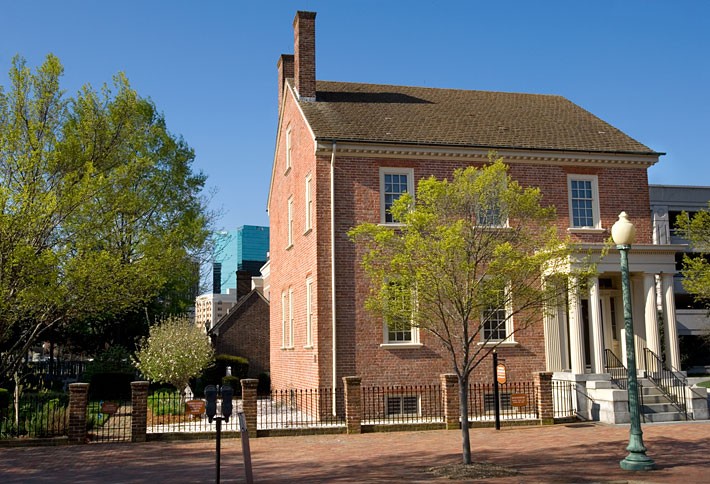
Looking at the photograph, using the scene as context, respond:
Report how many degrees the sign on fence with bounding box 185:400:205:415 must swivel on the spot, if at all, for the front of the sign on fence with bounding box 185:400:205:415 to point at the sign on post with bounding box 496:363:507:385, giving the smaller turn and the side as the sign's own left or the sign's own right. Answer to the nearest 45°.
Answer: approximately 90° to the sign's own left

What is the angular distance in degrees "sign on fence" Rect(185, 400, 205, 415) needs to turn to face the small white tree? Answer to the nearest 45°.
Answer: approximately 180°

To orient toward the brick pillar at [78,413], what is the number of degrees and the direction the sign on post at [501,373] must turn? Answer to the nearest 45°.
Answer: approximately 45° to its right

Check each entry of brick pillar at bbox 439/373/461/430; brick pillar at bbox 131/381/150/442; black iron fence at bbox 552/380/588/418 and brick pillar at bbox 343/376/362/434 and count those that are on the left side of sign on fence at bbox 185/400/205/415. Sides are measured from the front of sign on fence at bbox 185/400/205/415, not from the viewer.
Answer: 3

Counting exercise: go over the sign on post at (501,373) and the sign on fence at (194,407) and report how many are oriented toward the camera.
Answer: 2

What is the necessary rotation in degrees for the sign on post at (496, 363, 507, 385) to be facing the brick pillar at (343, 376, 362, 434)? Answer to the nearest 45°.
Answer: approximately 45° to its right

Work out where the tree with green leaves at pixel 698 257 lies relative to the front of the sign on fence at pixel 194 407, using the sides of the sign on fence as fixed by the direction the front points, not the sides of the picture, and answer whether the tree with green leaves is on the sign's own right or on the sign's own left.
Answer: on the sign's own left

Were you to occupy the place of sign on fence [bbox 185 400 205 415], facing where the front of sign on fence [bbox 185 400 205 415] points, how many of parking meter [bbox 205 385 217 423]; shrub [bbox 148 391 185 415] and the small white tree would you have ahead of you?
1
